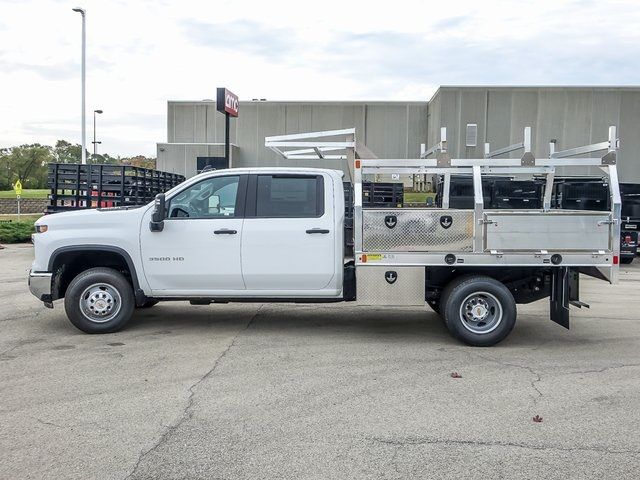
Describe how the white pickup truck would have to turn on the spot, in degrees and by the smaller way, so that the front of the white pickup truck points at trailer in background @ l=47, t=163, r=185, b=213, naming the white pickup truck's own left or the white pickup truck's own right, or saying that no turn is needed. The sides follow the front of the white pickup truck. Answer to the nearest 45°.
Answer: approximately 45° to the white pickup truck's own right

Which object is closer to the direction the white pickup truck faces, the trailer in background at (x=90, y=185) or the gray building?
the trailer in background

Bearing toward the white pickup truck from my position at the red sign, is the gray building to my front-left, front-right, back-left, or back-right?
back-left

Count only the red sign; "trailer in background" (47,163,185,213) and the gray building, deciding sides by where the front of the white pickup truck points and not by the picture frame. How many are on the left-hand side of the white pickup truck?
0

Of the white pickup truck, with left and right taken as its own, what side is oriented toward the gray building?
right

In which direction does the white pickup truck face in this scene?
to the viewer's left

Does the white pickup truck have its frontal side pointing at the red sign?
no

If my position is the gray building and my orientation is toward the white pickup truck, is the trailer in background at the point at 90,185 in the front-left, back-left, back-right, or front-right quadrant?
front-right

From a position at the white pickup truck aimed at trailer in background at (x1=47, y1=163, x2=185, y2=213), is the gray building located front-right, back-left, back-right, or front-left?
front-right
